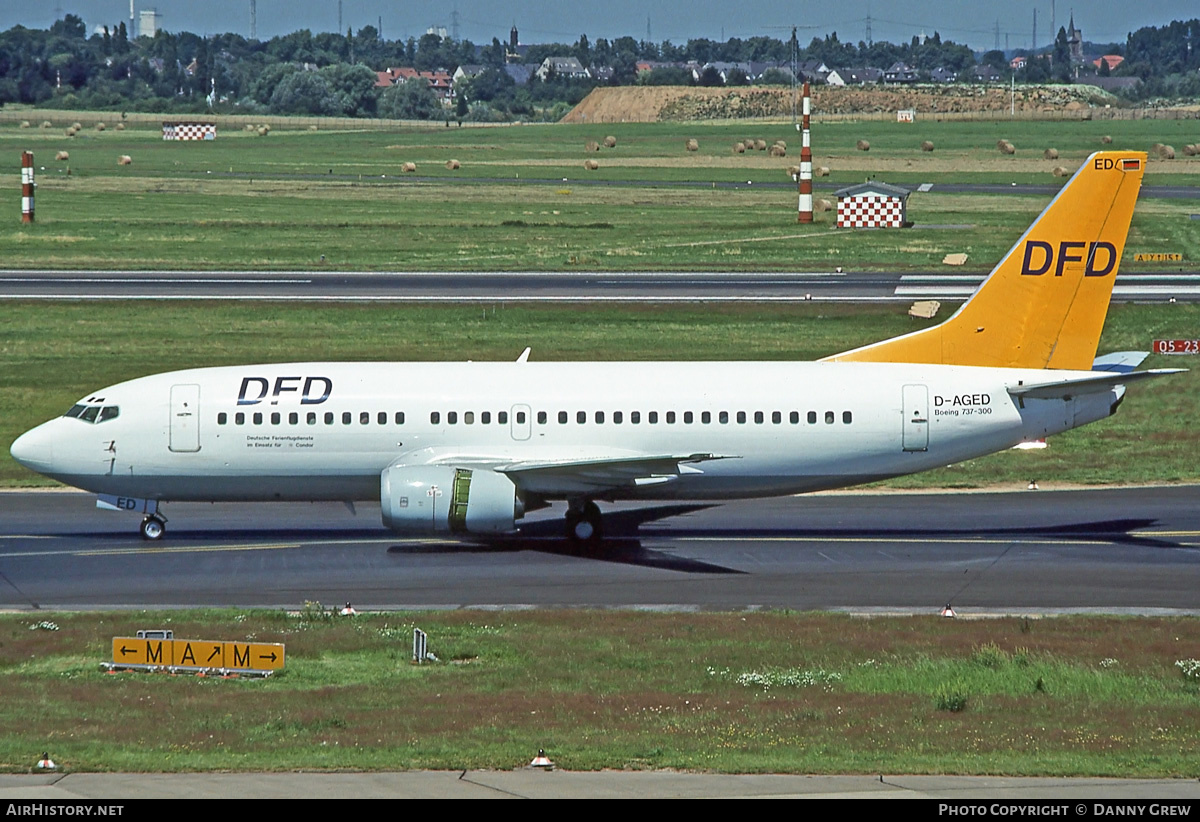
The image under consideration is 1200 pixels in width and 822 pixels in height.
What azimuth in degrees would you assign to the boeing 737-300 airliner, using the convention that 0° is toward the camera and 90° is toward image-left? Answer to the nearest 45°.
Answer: approximately 90°
